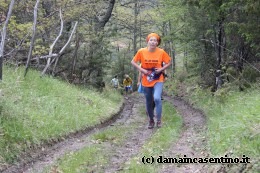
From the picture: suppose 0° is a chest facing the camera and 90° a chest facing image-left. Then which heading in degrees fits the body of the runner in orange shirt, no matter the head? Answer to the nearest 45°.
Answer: approximately 0°
